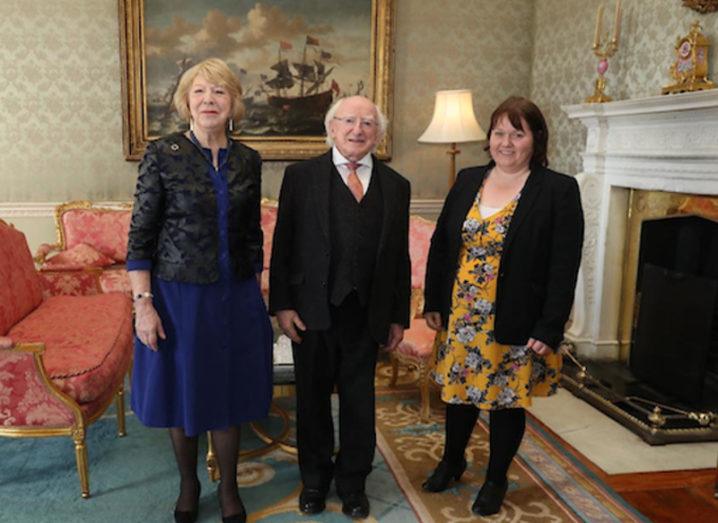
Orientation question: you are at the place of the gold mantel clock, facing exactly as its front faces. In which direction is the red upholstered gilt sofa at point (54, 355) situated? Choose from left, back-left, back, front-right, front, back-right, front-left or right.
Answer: front

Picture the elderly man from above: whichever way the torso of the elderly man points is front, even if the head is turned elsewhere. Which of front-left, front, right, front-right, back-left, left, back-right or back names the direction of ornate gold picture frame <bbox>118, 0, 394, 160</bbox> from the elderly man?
back

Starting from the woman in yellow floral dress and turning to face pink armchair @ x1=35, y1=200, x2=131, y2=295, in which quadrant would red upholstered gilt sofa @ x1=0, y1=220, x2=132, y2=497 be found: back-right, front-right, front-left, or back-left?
front-left

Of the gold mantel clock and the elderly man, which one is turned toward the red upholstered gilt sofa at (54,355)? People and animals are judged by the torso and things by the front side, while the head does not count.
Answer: the gold mantel clock

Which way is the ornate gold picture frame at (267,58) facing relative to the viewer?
toward the camera

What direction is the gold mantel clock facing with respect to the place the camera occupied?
facing the viewer and to the left of the viewer

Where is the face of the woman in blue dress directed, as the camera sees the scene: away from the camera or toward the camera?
toward the camera

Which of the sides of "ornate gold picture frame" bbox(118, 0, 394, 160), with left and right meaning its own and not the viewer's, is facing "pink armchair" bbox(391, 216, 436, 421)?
front

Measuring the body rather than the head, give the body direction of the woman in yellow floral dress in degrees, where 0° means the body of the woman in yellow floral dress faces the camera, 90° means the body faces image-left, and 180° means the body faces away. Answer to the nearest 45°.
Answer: approximately 45°

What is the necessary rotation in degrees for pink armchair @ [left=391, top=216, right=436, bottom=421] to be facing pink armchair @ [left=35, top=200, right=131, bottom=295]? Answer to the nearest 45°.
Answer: approximately 90° to its right

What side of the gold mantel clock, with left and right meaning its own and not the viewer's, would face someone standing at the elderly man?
front

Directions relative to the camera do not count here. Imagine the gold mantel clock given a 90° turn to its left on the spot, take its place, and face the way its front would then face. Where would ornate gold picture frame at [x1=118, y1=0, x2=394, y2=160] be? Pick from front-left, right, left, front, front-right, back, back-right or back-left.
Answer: back-right

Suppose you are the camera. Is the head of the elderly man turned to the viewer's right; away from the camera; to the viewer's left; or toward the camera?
toward the camera
